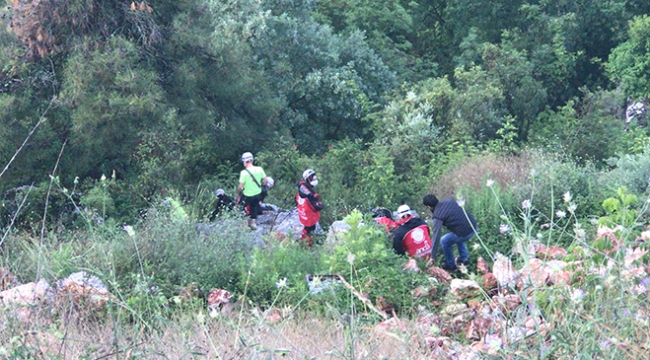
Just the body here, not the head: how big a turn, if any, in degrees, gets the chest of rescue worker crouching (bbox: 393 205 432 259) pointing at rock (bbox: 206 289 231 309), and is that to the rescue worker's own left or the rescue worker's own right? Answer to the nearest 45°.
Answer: approximately 90° to the rescue worker's own left

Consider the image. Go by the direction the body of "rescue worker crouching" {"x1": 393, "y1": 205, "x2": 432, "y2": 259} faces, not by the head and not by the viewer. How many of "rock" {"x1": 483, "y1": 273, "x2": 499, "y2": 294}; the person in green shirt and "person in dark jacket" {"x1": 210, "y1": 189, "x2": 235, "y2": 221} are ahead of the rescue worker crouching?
2

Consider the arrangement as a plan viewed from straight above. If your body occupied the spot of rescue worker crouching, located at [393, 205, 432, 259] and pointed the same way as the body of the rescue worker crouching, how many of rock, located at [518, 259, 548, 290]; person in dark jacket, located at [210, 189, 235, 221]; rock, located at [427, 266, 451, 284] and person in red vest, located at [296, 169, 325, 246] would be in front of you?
2

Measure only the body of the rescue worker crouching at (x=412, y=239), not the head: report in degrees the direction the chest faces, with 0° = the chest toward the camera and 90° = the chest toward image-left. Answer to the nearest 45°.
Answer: approximately 135°

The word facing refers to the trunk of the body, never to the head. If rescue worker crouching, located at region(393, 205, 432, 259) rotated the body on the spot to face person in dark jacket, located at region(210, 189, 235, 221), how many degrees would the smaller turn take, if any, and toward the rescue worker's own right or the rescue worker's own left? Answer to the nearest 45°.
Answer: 0° — they already face them

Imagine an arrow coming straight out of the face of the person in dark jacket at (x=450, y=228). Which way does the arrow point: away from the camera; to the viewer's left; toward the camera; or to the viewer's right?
to the viewer's left

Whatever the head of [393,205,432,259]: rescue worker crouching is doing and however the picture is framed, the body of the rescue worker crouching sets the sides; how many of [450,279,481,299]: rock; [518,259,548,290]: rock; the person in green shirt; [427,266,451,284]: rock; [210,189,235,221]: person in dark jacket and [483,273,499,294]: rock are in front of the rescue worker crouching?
2

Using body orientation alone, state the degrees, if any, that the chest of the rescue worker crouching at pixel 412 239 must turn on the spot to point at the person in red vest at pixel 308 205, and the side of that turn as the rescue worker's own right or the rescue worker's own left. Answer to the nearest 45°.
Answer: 0° — they already face them

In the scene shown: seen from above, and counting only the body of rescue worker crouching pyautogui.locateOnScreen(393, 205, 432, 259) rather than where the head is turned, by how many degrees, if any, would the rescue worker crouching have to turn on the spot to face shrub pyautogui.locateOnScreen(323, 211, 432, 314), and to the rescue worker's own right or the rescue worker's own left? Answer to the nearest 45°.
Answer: approximately 135° to the rescue worker's own left

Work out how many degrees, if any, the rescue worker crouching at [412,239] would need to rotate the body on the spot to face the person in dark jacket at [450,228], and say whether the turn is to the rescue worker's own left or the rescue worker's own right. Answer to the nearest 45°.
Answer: approximately 135° to the rescue worker's own right

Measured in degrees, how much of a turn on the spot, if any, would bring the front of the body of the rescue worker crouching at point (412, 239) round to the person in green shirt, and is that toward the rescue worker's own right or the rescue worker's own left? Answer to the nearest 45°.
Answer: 0° — they already face them

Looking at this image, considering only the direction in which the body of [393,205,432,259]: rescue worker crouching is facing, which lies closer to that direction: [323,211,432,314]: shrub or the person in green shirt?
the person in green shirt

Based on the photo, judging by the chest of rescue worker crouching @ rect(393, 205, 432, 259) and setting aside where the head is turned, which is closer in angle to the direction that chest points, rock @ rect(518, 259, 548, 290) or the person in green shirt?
the person in green shirt

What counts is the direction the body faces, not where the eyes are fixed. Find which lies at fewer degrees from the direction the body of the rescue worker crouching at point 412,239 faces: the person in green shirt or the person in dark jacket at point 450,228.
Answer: the person in green shirt
